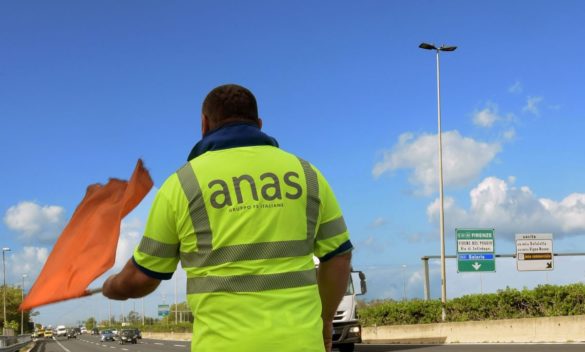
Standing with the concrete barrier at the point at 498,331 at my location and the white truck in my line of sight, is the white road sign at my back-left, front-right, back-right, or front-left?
back-right

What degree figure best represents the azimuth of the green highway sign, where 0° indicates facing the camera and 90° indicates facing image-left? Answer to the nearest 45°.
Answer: approximately 0°

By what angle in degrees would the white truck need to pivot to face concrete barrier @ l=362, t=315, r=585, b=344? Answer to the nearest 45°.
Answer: approximately 135° to its left

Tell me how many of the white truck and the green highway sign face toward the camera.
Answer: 2

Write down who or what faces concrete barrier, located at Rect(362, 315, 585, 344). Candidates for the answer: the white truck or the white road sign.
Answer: the white road sign

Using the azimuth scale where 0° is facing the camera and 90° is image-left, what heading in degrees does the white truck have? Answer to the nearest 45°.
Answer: approximately 0°

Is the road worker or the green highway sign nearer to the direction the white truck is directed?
the road worker

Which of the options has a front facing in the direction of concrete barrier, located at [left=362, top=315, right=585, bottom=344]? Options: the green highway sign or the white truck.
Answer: the green highway sign

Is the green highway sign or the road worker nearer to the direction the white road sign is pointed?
the road worker

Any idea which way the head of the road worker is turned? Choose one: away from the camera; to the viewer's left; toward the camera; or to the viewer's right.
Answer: away from the camera

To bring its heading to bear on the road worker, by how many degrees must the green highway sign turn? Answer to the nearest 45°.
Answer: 0° — it already faces them

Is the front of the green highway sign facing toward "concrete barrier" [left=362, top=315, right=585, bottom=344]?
yes
